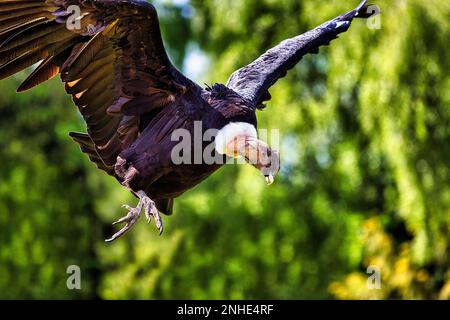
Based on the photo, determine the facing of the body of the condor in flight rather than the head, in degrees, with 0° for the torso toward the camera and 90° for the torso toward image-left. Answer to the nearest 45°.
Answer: approximately 315°
